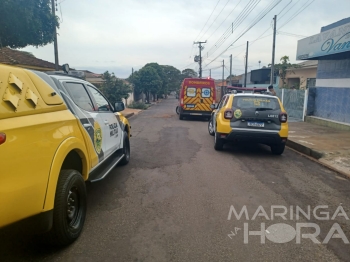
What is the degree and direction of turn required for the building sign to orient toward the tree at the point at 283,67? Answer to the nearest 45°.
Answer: approximately 135° to its right

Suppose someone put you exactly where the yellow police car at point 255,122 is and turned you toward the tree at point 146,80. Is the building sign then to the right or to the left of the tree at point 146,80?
right

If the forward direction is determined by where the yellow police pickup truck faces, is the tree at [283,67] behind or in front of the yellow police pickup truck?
in front

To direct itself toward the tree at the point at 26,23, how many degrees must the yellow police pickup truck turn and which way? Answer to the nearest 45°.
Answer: approximately 45° to its left

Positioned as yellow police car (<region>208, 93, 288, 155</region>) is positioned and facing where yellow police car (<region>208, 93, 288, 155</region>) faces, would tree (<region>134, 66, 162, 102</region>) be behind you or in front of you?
in front

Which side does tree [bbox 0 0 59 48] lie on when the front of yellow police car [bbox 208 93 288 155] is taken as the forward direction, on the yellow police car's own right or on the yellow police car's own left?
on the yellow police car's own left

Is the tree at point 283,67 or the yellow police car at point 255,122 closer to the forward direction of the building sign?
the yellow police car

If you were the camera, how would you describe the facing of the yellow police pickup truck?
facing away from the viewer and to the right of the viewer

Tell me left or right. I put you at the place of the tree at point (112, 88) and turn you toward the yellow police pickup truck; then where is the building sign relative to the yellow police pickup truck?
left

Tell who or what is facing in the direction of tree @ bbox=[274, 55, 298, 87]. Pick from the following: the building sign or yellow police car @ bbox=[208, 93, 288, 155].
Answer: the yellow police car

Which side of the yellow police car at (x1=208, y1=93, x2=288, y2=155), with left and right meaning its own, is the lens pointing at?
back

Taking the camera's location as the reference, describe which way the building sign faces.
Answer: facing the viewer and to the left of the viewer
